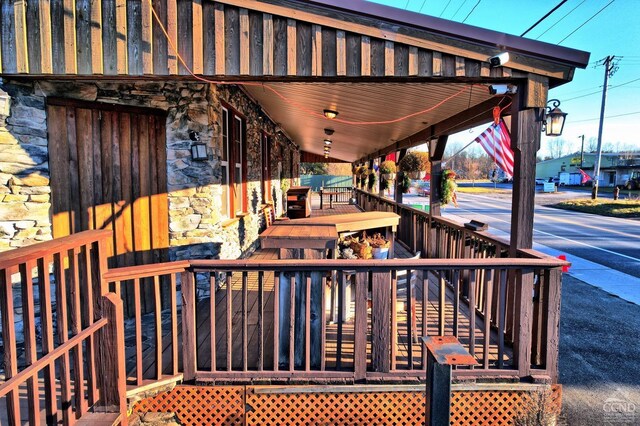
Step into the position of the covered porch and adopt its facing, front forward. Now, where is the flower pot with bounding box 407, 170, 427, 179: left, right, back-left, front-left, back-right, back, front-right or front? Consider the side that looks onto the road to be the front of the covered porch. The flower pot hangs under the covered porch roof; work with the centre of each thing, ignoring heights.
front-left

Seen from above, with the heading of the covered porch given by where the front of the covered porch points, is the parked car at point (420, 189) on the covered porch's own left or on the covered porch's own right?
on the covered porch's own left

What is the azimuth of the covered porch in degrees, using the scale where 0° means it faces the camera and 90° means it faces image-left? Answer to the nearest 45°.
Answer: approximately 270°
